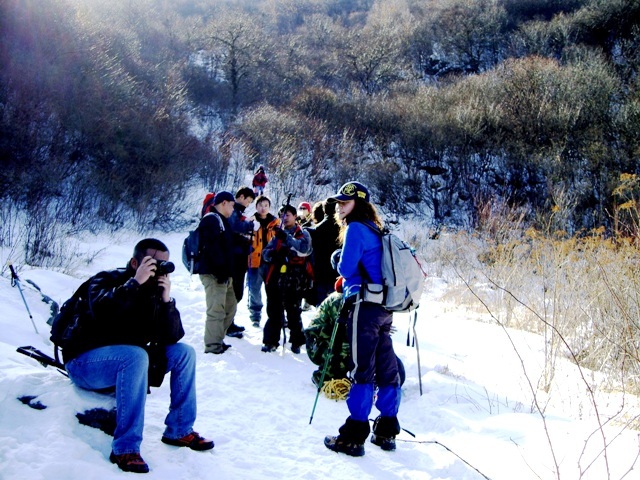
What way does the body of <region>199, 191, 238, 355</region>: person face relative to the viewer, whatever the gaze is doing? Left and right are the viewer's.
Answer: facing to the right of the viewer

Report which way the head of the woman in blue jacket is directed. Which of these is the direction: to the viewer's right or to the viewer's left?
to the viewer's left

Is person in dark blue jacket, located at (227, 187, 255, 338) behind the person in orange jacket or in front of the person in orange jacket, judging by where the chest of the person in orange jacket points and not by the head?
in front

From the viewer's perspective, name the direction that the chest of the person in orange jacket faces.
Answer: toward the camera
